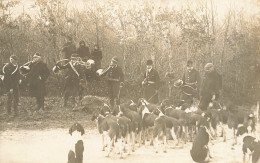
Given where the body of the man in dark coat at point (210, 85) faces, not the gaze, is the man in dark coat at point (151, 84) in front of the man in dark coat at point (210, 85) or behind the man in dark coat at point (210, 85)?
in front

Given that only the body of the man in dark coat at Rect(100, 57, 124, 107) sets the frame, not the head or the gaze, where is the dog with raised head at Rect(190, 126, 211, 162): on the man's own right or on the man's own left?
on the man's own left

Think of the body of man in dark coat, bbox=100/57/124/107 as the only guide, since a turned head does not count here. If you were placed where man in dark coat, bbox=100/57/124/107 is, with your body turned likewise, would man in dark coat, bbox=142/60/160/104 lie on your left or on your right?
on your left

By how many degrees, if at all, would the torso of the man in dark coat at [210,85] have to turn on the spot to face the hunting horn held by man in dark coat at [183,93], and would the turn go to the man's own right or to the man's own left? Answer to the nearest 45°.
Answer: approximately 45° to the man's own right
